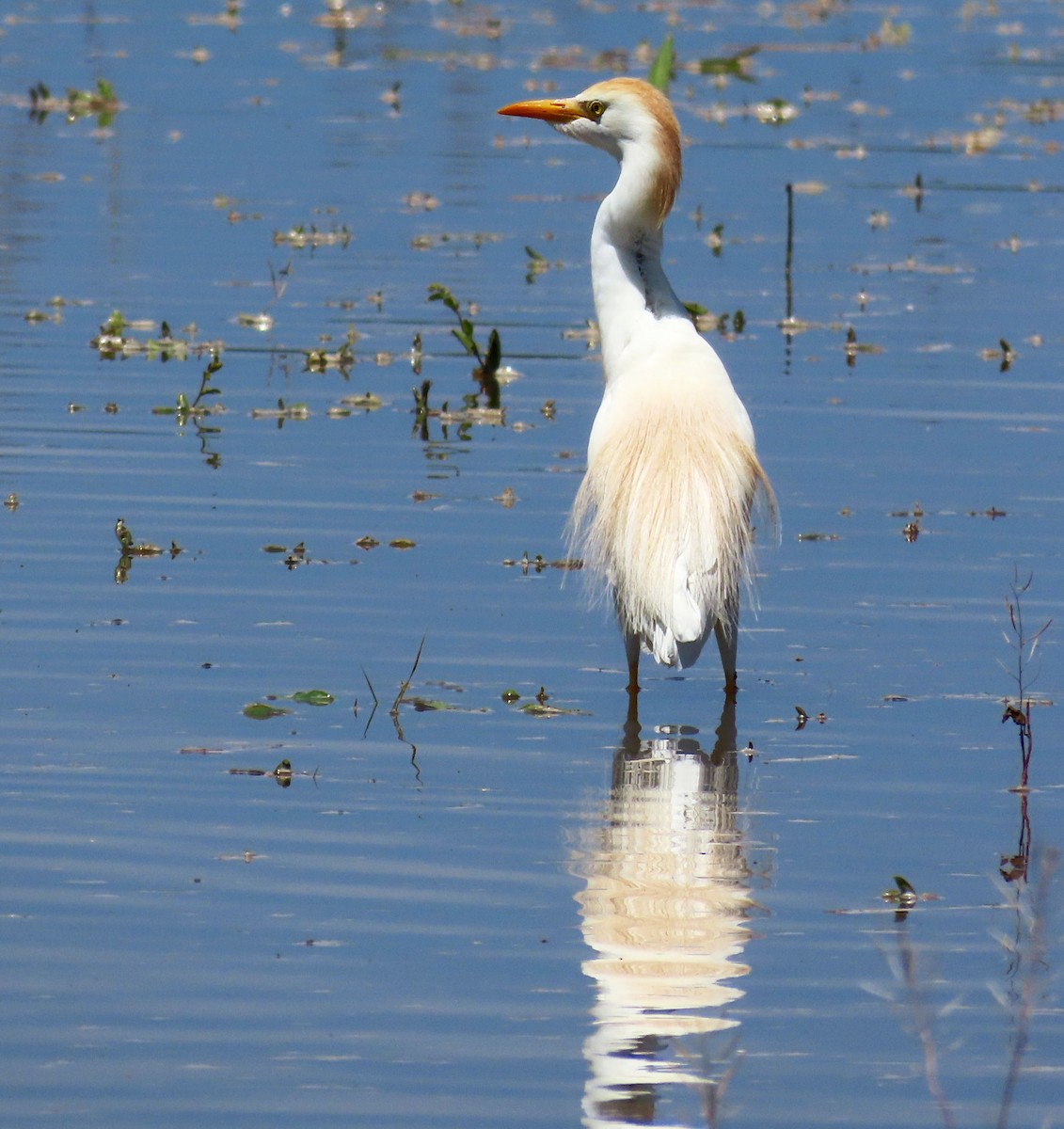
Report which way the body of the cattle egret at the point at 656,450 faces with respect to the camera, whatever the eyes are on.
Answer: away from the camera

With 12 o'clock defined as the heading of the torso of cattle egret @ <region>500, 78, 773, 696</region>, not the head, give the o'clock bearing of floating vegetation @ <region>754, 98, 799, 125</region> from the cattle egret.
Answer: The floating vegetation is roughly at 12 o'clock from the cattle egret.

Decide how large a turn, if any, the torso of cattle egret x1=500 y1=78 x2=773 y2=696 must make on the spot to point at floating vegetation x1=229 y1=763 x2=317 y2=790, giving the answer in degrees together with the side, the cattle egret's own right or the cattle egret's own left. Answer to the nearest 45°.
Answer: approximately 135° to the cattle egret's own left

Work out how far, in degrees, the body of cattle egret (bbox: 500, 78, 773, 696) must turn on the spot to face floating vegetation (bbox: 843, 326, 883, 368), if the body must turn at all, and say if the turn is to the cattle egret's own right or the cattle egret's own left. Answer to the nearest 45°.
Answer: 0° — it already faces it

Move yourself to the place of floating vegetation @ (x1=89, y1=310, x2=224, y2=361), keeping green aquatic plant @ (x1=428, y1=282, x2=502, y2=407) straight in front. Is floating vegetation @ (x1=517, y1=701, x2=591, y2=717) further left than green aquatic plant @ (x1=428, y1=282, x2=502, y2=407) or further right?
right

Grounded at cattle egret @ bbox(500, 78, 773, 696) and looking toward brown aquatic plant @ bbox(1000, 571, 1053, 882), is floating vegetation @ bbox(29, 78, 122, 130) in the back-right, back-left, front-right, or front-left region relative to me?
back-left

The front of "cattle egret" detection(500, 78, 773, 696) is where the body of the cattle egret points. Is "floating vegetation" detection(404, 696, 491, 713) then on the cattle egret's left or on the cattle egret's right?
on the cattle egret's left

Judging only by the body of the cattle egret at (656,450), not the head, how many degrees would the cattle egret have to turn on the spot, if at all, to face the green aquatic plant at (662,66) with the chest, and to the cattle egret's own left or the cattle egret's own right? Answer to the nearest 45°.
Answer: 0° — it already faces it

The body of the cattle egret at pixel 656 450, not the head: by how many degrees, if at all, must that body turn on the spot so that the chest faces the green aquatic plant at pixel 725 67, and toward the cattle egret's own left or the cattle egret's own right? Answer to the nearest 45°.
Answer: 0° — it already faces it

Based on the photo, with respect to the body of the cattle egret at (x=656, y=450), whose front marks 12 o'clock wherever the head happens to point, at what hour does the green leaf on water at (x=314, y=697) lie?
The green leaf on water is roughly at 8 o'clock from the cattle egret.

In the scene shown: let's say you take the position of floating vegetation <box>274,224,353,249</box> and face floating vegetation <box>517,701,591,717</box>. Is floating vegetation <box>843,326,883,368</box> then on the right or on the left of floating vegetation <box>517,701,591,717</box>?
left

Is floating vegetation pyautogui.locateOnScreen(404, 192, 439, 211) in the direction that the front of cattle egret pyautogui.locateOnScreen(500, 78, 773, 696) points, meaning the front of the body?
yes

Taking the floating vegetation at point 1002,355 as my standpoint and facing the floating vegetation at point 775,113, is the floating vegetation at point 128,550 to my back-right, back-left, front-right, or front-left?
back-left

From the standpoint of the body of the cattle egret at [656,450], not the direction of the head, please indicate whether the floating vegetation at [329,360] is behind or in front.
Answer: in front

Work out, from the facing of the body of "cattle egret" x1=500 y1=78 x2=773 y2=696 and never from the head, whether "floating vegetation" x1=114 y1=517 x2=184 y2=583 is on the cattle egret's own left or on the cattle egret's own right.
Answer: on the cattle egret's own left

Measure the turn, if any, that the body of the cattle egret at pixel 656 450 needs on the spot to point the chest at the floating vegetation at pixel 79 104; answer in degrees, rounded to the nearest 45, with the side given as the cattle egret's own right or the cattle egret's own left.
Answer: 0° — it already faces it
